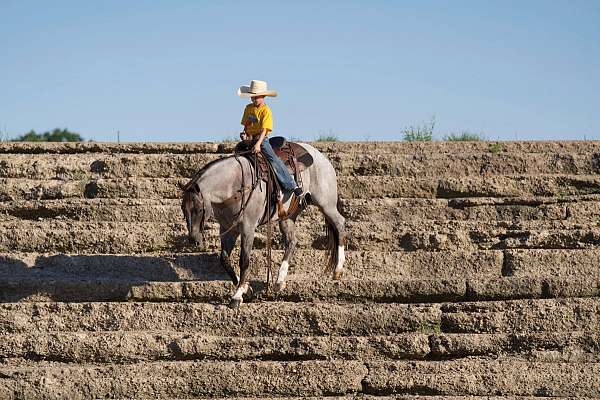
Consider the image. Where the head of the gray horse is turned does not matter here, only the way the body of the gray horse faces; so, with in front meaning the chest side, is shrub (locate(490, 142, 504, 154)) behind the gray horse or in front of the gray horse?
behind

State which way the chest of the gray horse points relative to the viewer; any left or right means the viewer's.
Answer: facing the viewer and to the left of the viewer
